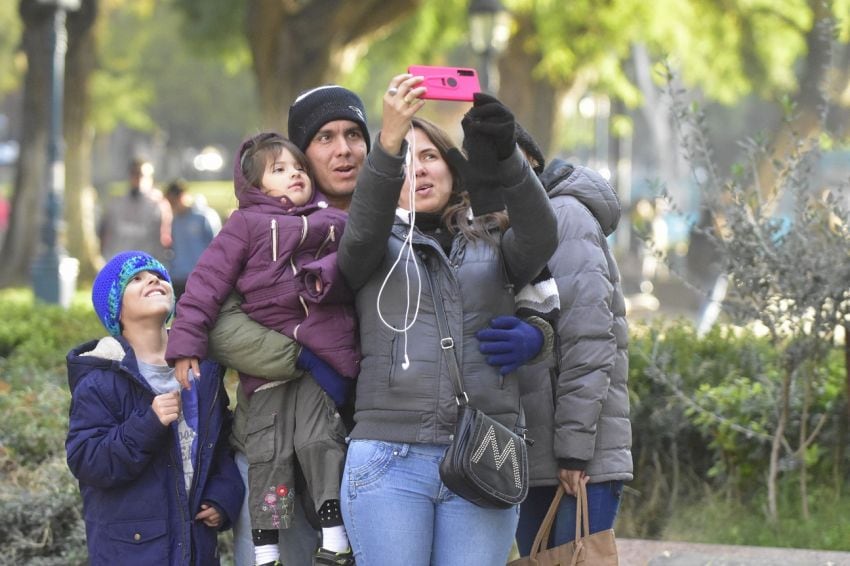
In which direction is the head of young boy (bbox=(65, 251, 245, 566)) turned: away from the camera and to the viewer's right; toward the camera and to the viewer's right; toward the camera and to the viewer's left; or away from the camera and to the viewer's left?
toward the camera and to the viewer's right

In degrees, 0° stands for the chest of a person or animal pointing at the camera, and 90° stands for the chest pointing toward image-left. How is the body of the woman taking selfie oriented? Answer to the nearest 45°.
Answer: approximately 0°
